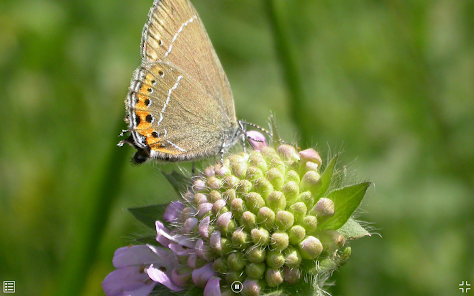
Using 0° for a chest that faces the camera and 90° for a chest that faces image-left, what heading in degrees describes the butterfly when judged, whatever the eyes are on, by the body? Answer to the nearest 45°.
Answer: approximately 270°
